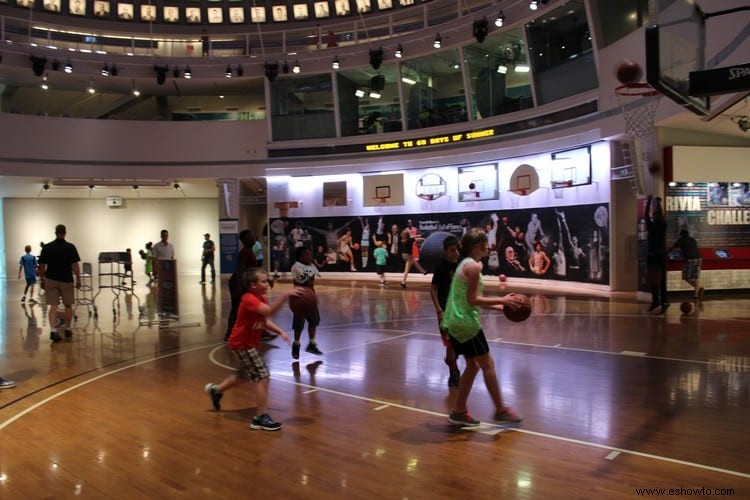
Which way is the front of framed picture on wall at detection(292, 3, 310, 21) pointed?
toward the camera

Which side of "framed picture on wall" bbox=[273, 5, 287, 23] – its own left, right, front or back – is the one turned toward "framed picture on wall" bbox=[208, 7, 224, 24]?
right

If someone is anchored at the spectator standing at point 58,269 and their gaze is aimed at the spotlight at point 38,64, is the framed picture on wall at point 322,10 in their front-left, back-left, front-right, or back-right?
front-right

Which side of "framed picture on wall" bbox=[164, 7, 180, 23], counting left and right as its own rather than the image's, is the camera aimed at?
front

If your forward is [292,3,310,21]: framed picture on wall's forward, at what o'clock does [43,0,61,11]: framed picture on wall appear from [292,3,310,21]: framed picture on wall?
[43,0,61,11]: framed picture on wall is roughly at 3 o'clock from [292,3,310,21]: framed picture on wall.

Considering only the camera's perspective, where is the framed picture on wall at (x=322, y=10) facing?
facing the viewer

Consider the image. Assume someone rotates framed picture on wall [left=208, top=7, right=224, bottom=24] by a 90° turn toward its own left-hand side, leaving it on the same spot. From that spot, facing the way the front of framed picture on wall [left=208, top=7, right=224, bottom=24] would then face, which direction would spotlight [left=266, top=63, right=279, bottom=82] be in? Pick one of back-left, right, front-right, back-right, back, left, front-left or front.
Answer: front-right

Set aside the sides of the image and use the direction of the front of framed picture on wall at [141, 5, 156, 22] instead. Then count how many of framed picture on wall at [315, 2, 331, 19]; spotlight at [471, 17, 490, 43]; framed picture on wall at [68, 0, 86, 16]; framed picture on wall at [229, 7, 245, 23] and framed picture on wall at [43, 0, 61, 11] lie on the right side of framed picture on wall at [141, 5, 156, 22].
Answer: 2

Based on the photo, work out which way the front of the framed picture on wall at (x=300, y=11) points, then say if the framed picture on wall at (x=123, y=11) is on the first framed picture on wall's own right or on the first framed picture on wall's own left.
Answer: on the first framed picture on wall's own right

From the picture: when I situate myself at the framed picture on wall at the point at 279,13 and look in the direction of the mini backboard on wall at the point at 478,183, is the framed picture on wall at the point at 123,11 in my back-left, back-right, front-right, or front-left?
back-right

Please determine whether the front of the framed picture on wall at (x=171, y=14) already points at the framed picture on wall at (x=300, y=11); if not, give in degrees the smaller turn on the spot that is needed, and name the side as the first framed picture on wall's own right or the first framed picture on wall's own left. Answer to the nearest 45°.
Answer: approximately 90° to the first framed picture on wall's own left

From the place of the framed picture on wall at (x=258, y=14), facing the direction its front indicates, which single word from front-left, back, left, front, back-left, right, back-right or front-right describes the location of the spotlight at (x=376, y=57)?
front-left

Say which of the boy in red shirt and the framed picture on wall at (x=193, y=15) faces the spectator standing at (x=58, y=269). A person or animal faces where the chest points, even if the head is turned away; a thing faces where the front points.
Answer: the framed picture on wall

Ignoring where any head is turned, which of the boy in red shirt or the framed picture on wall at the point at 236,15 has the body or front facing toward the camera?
the framed picture on wall

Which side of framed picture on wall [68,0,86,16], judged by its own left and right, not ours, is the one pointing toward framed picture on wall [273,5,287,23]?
left

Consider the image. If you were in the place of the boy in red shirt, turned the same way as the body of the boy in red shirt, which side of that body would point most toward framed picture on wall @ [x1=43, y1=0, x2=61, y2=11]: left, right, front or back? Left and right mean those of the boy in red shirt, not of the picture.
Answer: left

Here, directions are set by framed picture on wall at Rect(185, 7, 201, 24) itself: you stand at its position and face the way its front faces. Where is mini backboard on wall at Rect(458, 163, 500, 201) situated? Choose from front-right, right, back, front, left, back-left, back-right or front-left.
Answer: front-left

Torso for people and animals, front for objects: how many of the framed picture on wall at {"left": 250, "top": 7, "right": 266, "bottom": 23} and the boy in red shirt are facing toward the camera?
1

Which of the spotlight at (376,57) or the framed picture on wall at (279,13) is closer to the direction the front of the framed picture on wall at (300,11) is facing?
the spotlight

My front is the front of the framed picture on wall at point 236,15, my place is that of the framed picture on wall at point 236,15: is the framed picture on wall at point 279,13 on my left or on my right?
on my left
